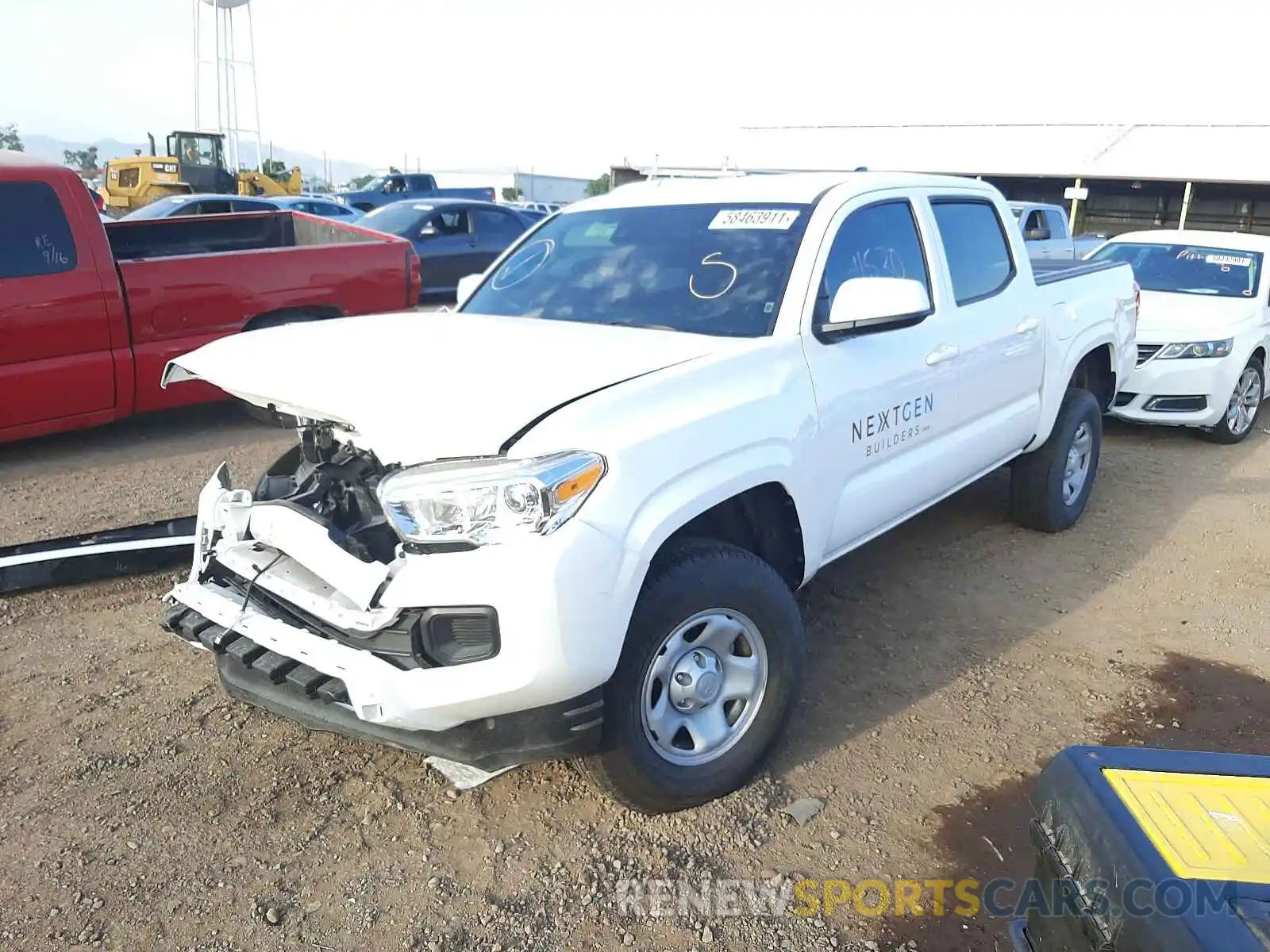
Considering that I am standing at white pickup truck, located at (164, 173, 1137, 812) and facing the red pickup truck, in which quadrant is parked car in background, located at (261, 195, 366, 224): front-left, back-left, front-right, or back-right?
front-right

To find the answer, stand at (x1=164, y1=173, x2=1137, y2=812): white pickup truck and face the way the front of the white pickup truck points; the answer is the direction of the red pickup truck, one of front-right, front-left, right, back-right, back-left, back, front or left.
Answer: right

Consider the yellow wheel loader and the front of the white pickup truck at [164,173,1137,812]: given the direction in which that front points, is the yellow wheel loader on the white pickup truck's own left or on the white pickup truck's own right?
on the white pickup truck's own right

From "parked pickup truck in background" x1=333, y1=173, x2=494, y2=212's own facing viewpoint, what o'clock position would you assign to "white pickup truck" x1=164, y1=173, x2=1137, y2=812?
The white pickup truck is roughly at 9 o'clock from the parked pickup truck in background.

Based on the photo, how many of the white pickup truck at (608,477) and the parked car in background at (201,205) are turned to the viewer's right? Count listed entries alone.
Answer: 0

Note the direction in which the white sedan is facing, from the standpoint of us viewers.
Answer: facing the viewer and to the left of the viewer

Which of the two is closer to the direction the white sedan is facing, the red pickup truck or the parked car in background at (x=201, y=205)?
the red pickup truck

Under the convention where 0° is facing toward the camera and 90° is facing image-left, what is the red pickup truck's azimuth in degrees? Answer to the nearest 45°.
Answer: approximately 45°

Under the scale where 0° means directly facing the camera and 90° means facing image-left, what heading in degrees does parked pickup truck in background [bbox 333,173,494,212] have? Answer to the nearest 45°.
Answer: approximately 90°
